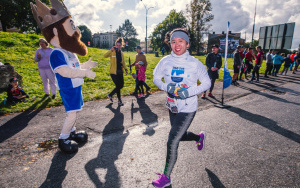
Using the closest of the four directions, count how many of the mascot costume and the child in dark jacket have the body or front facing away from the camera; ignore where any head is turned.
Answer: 0

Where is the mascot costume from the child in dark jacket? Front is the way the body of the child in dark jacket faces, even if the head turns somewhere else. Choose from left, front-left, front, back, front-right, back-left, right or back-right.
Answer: front-right

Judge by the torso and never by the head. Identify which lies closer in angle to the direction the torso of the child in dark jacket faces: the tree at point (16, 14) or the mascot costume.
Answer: the mascot costume

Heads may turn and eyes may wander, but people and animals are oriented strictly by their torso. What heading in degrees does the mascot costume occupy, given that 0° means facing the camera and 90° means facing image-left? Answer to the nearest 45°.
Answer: approximately 270°

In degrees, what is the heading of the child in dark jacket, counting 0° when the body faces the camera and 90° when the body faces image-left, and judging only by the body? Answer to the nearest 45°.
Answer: approximately 315°
